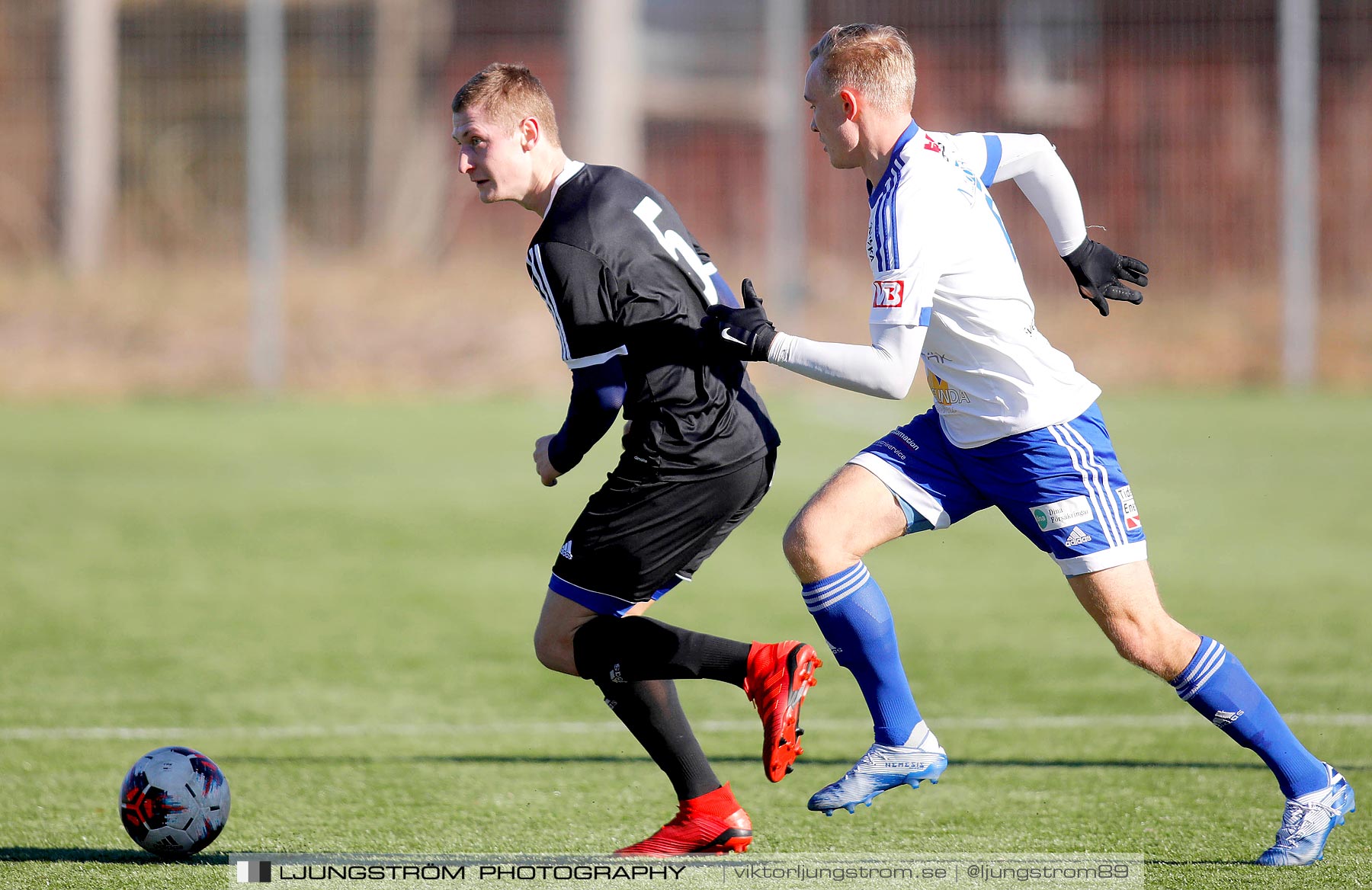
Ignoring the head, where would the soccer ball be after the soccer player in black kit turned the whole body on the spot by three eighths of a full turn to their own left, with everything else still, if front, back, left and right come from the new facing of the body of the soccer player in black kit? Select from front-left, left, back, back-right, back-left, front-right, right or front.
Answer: back-right

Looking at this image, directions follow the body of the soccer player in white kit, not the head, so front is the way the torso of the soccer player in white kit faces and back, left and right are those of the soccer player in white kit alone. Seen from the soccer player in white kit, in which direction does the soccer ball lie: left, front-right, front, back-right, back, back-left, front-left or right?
front

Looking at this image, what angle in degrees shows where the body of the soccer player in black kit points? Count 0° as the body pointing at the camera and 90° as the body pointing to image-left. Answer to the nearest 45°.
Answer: approximately 90°

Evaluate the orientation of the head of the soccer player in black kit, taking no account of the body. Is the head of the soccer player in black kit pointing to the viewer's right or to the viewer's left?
to the viewer's left

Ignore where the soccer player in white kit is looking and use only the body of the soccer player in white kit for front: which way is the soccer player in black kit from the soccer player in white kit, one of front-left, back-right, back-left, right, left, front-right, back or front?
front

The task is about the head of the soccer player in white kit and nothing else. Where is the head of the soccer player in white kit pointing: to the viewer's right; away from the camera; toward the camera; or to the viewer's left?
to the viewer's left

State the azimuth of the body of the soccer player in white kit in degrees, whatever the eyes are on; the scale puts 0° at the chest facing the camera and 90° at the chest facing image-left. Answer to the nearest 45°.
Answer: approximately 90°

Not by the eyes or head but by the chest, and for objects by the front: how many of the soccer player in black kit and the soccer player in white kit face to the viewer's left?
2

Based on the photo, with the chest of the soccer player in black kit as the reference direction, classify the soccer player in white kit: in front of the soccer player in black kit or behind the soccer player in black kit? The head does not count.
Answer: behind

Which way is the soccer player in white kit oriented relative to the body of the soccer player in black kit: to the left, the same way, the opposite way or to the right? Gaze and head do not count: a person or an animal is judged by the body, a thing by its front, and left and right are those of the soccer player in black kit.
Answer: the same way
